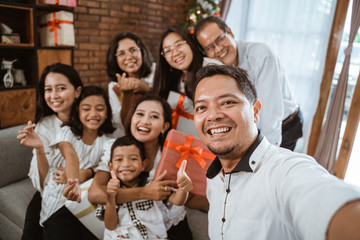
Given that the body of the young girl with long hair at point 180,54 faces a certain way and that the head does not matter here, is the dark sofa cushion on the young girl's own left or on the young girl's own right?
on the young girl's own right

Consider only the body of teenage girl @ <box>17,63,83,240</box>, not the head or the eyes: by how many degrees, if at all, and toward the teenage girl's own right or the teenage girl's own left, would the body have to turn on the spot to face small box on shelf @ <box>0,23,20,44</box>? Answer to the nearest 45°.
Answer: approximately 180°

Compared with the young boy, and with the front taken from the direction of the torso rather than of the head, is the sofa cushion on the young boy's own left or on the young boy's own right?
on the young boy's own right

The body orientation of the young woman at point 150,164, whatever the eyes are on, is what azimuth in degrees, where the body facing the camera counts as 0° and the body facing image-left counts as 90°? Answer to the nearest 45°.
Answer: approximately 0°

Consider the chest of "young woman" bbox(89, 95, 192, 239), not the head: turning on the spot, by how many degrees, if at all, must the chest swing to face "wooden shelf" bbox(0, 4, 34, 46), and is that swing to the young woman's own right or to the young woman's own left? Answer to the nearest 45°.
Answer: approximately 135° to the young woman's own right

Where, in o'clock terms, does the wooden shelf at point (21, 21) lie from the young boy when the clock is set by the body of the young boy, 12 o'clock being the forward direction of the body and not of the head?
The wooden shelf is roughly at 5 o'clock from the young boy.

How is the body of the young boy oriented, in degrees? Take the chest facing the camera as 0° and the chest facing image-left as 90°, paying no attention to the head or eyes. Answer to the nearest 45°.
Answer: approximately 0°
